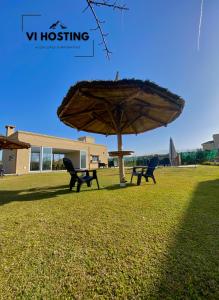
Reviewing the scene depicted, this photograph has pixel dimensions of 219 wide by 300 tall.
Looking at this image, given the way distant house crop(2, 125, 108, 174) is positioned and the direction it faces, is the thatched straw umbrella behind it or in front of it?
in front
